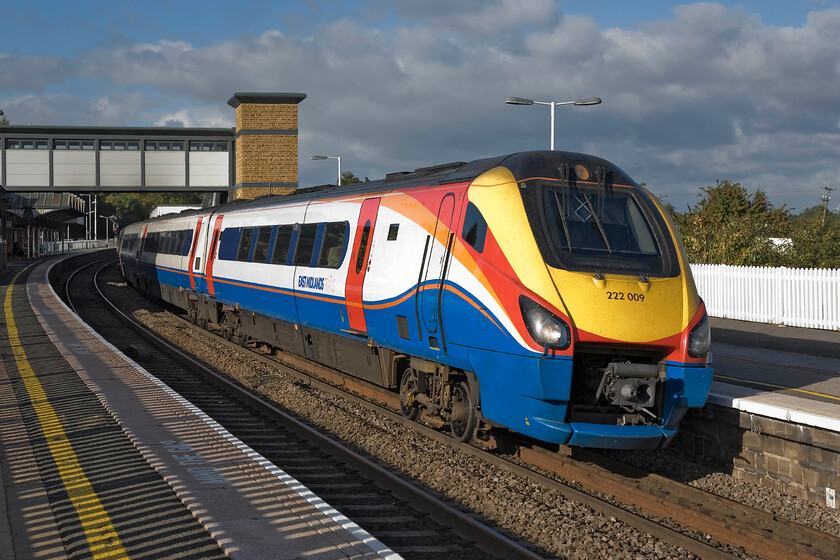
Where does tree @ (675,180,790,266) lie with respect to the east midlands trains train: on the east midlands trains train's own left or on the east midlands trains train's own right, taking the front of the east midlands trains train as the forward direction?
on the east midlands trains train's own left

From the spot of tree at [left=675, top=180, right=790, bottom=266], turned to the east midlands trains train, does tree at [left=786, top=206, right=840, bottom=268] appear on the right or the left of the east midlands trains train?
left

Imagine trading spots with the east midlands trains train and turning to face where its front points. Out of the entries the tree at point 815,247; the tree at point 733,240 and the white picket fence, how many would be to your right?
0

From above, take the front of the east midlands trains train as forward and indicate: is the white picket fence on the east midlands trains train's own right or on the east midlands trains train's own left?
on the east midlands trains train's own left

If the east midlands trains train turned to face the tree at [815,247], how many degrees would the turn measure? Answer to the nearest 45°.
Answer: approximately 90° to its left
